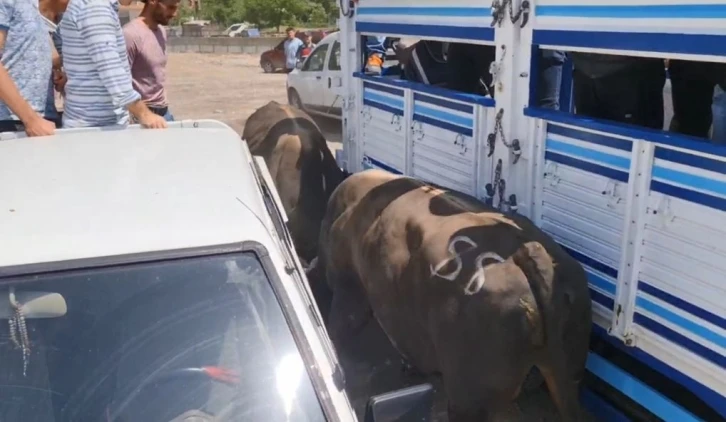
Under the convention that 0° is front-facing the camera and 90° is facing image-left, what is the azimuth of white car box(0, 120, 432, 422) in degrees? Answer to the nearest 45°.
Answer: approximately 0°

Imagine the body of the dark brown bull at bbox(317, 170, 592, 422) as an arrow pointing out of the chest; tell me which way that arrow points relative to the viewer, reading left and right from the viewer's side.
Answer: facing away from the viewer and to the left of the viewer

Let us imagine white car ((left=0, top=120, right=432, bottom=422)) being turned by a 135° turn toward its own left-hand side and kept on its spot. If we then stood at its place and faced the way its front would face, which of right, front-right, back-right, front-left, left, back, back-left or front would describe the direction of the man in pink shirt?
front-left

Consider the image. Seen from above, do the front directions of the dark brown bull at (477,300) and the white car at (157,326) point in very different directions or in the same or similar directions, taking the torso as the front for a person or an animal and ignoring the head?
very different directions

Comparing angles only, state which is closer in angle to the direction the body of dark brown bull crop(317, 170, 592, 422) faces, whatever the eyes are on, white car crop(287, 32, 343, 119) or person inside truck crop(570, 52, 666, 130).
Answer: the white car

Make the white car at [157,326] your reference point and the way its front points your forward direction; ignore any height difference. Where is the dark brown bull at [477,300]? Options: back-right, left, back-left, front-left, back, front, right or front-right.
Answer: back-left

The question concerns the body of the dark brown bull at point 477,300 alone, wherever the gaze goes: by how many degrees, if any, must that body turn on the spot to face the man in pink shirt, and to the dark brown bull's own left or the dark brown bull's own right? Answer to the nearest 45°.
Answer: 0° — it already faces them

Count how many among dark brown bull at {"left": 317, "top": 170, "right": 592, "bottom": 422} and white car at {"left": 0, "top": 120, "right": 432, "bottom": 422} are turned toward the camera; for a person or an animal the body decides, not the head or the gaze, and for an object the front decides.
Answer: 1
